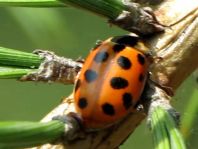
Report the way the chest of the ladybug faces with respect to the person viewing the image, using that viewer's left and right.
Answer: facing away from the viewer and to the right of the viewer
